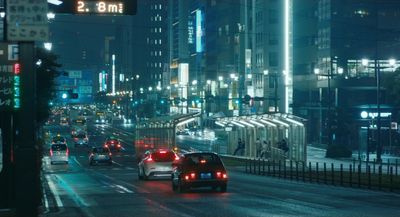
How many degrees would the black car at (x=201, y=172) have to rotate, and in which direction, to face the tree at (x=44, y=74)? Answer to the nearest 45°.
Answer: approximately 45° to its left

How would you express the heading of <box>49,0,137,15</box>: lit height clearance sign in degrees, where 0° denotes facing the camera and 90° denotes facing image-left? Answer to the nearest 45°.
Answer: approximately 0°

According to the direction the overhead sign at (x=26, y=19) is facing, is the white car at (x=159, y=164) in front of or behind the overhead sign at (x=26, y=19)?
behind

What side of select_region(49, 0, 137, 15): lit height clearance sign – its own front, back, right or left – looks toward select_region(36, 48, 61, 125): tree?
back

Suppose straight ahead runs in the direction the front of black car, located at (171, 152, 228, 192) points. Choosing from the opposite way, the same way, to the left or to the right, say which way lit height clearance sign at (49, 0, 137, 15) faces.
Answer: the opposite way

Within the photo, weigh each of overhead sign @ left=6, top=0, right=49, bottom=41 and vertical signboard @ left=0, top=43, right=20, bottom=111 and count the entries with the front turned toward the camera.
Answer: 2

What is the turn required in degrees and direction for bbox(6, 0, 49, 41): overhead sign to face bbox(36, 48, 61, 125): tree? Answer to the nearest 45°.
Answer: approximately 180°

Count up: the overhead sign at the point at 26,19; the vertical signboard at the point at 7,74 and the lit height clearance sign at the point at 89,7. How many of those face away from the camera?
0

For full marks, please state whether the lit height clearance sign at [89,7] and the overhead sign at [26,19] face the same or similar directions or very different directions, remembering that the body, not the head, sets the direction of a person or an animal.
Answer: same or similar directions

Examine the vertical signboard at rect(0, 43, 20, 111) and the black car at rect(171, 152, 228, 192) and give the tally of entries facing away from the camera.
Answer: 1

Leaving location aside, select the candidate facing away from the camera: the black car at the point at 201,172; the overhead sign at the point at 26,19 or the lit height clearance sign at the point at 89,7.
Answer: the black car

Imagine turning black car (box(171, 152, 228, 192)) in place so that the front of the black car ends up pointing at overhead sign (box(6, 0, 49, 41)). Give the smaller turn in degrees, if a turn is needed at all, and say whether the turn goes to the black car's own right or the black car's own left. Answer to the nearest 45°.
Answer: approximately 180°

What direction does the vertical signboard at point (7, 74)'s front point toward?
toward the camera

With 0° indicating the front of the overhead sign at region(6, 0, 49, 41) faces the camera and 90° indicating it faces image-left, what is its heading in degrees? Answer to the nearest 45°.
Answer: approximately 0°

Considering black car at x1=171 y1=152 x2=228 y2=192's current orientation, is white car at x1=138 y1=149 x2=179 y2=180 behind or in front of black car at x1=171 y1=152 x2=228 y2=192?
in front
